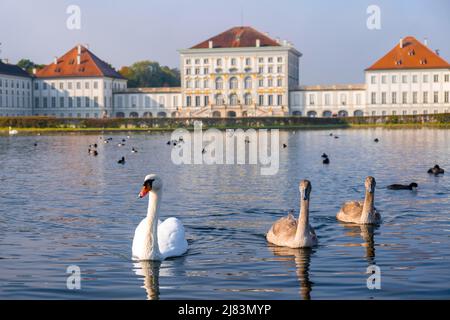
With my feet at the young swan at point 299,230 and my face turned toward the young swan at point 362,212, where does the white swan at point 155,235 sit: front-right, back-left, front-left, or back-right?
back-left

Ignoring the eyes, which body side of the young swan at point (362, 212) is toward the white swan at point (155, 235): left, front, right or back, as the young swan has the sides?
right

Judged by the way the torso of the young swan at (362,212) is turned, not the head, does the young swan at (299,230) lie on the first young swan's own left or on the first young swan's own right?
on the first young swan's own right

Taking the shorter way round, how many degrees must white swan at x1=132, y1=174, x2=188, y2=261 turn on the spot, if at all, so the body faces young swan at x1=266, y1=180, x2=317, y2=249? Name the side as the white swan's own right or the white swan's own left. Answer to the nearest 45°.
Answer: approximately 135° to the white swan's own left

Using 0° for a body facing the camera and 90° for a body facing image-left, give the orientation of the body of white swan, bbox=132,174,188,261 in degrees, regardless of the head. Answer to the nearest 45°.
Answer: approximately 45°

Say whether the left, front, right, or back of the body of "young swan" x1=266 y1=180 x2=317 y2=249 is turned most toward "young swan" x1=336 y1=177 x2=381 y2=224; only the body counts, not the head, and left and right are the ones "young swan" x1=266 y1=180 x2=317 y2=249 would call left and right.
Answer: left

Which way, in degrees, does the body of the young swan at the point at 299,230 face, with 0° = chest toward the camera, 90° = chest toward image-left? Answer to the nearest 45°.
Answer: approximately 315°

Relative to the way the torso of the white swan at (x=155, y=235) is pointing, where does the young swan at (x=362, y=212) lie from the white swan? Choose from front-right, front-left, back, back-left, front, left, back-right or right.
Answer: back

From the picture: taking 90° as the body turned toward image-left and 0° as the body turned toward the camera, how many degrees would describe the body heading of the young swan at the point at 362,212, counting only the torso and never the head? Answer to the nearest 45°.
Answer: approximately 315°
